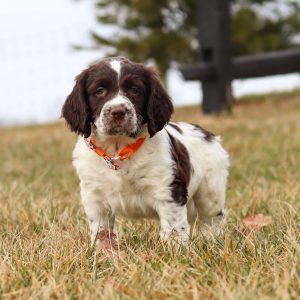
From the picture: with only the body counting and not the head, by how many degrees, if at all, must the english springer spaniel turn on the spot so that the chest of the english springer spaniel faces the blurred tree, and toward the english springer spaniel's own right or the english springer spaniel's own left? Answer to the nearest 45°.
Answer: approximately 135° to the english springer spaniel's own right

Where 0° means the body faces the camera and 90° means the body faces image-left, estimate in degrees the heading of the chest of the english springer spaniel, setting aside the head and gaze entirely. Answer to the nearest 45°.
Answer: approximately 45°

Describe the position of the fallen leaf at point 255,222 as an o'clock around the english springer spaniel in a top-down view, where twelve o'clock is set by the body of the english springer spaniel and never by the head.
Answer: The fallen leaf is roughly at 7 o'clock from the english springer spaniel.
